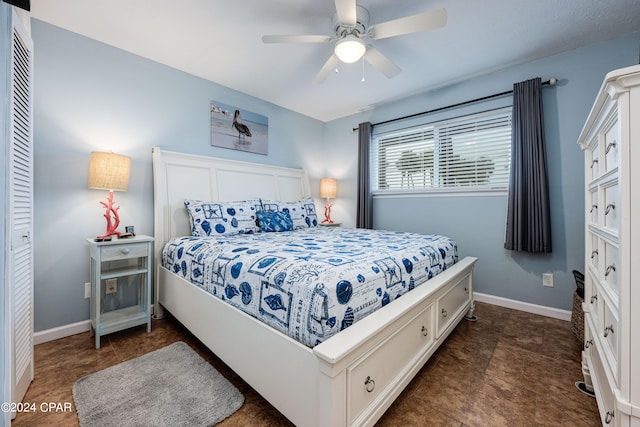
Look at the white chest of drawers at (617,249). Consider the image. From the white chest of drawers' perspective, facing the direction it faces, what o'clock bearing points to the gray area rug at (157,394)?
The gray area rug is roughly at 11 o'clock from the white chest of drawers.

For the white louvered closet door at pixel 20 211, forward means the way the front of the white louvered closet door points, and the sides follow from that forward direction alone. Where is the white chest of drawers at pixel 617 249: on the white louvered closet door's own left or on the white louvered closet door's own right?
on the white louvered closet door's own right

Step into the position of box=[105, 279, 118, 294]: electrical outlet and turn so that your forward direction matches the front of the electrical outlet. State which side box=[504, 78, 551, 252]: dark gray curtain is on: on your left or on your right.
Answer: on your left

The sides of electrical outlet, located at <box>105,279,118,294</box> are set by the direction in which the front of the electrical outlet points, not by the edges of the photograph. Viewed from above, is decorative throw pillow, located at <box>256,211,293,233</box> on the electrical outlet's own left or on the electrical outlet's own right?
on the electrical outlet's own left

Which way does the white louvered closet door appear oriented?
to the viewer's right

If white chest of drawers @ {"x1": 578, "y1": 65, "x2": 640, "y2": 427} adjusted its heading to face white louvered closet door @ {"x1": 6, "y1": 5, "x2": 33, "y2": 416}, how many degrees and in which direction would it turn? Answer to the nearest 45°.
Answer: approximately 45° to its left

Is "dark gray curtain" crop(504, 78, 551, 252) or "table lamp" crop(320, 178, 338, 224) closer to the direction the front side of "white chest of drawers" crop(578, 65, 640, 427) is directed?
the table lamp

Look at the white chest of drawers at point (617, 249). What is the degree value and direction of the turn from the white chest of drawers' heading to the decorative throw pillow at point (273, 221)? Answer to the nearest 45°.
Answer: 0° — it already faces it

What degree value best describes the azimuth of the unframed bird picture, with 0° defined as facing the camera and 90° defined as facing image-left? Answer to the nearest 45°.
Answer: approximately 315°

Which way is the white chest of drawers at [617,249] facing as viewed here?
to the viewer's left
